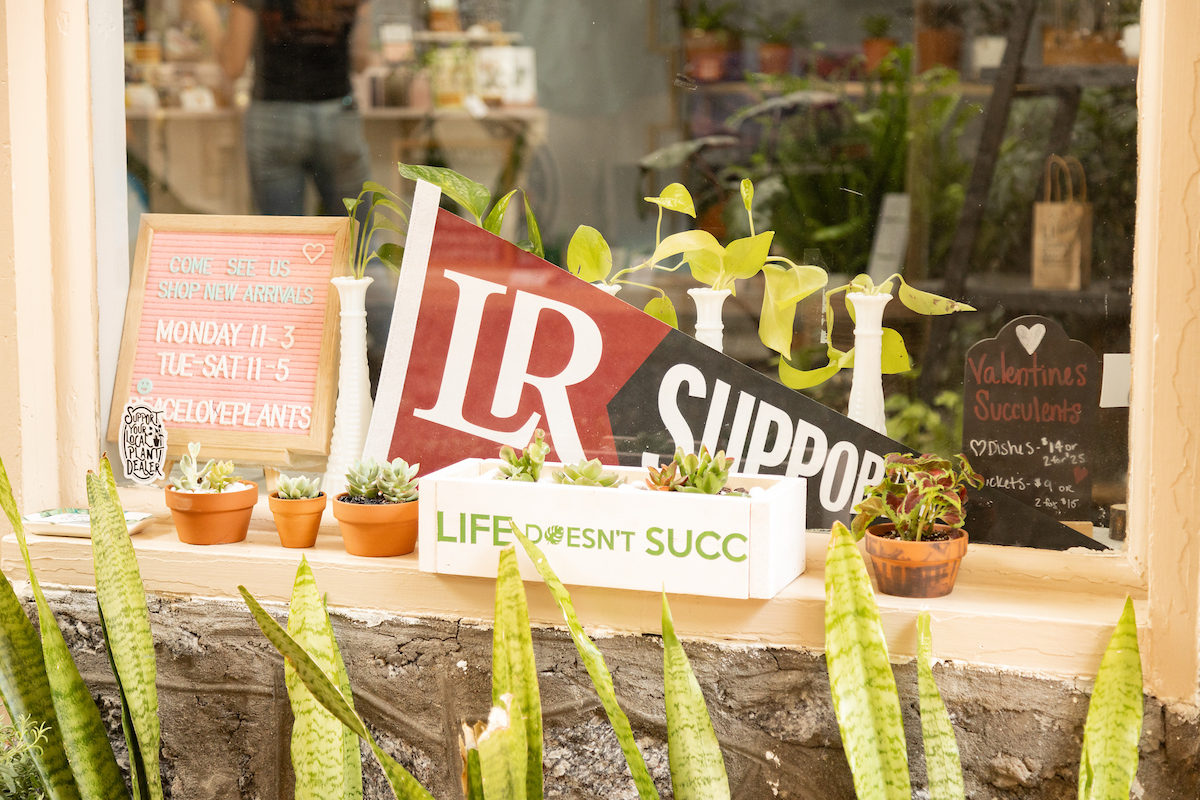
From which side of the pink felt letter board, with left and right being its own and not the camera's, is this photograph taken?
front

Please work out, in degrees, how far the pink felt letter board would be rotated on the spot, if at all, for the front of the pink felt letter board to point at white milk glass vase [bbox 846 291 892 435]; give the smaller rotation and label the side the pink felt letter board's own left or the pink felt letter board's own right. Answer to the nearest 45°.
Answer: approximately 45° to the pink felt letter board's own left

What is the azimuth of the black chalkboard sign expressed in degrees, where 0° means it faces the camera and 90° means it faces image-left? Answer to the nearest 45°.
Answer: approximately 0°

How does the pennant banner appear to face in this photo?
toward the camera

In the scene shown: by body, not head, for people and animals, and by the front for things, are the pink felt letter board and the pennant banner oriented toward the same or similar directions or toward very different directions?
same or similar directions
